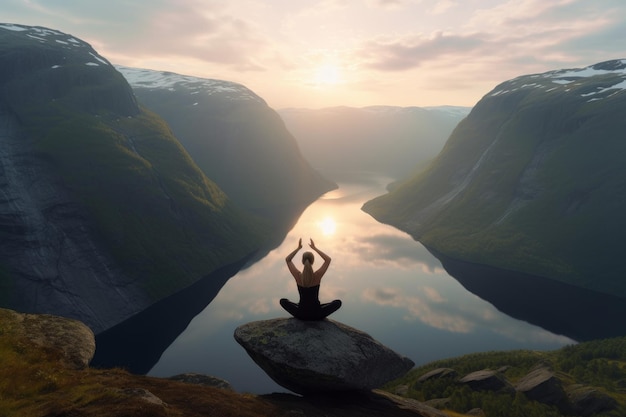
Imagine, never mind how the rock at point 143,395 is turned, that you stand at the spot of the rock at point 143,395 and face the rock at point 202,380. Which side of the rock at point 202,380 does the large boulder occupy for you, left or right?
right

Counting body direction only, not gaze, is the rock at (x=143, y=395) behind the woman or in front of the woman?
behind

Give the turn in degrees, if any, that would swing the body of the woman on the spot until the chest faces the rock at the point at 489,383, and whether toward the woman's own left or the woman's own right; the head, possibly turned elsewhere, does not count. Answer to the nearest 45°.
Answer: approximately 45° to the woman's own right

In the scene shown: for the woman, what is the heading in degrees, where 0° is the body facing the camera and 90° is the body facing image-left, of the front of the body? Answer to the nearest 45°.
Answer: approximately 180°

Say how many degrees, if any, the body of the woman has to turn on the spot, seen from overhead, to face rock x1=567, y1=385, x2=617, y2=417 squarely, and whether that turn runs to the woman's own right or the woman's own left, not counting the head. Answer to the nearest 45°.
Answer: approximately 45° to the woman's own right

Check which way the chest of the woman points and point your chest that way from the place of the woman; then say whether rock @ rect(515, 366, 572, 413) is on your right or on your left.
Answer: on your right
